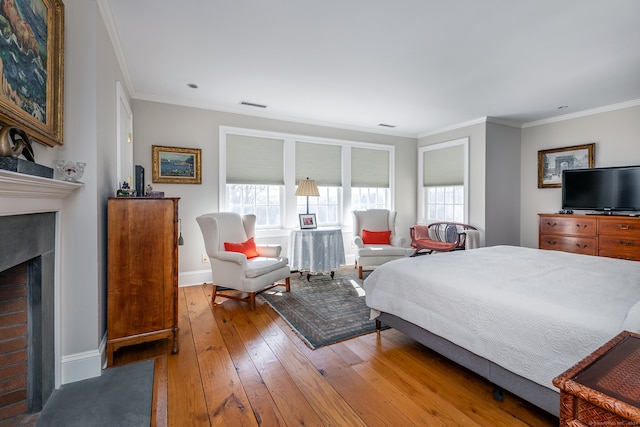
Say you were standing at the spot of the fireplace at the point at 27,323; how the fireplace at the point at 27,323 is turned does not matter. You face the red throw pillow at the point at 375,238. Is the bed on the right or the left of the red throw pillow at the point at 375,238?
right

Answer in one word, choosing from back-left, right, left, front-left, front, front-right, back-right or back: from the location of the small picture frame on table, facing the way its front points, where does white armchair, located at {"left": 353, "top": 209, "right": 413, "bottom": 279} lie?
left

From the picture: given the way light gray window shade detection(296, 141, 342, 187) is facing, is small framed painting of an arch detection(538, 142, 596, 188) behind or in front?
in front

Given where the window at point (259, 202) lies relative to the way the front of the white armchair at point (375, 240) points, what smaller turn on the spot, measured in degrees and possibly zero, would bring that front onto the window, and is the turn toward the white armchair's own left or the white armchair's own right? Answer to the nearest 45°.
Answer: approximately 135° to the white armchair's own right

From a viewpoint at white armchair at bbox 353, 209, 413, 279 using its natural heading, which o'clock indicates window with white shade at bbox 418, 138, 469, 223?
The window with white shade is roughly at 9 o'clock from the white armchair.

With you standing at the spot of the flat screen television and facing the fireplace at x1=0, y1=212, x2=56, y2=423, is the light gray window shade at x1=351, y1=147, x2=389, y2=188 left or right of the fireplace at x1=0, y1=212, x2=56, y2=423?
right

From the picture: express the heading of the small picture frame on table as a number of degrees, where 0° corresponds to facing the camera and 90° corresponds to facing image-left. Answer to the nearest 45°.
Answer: approximately 0°

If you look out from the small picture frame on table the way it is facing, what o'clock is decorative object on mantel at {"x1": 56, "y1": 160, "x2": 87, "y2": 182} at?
The decorative object on mantel is roughly at 1 o'clock from the small picture frame on table.

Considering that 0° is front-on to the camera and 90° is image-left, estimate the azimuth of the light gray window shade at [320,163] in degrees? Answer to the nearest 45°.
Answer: approximately 315°

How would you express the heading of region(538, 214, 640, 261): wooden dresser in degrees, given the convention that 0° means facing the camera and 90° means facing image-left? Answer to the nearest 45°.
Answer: approximately 45°

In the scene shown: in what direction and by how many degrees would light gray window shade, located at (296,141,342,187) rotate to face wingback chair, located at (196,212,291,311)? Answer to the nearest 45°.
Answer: approximately 90° to its right
